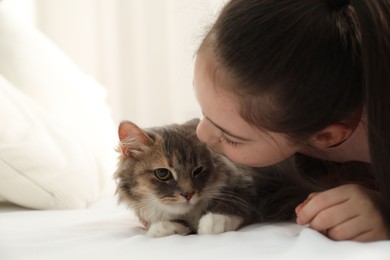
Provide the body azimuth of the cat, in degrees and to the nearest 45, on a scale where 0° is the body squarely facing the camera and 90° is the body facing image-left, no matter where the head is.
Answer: approximately 45°

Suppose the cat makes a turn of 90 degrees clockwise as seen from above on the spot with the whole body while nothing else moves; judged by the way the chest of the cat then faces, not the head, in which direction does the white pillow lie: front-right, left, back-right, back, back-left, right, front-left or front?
front

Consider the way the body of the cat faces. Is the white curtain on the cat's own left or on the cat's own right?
on the cat's own right
